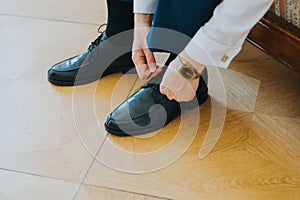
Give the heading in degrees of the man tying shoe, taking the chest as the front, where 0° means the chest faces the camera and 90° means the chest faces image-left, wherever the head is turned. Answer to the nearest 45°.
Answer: approximately 45°
